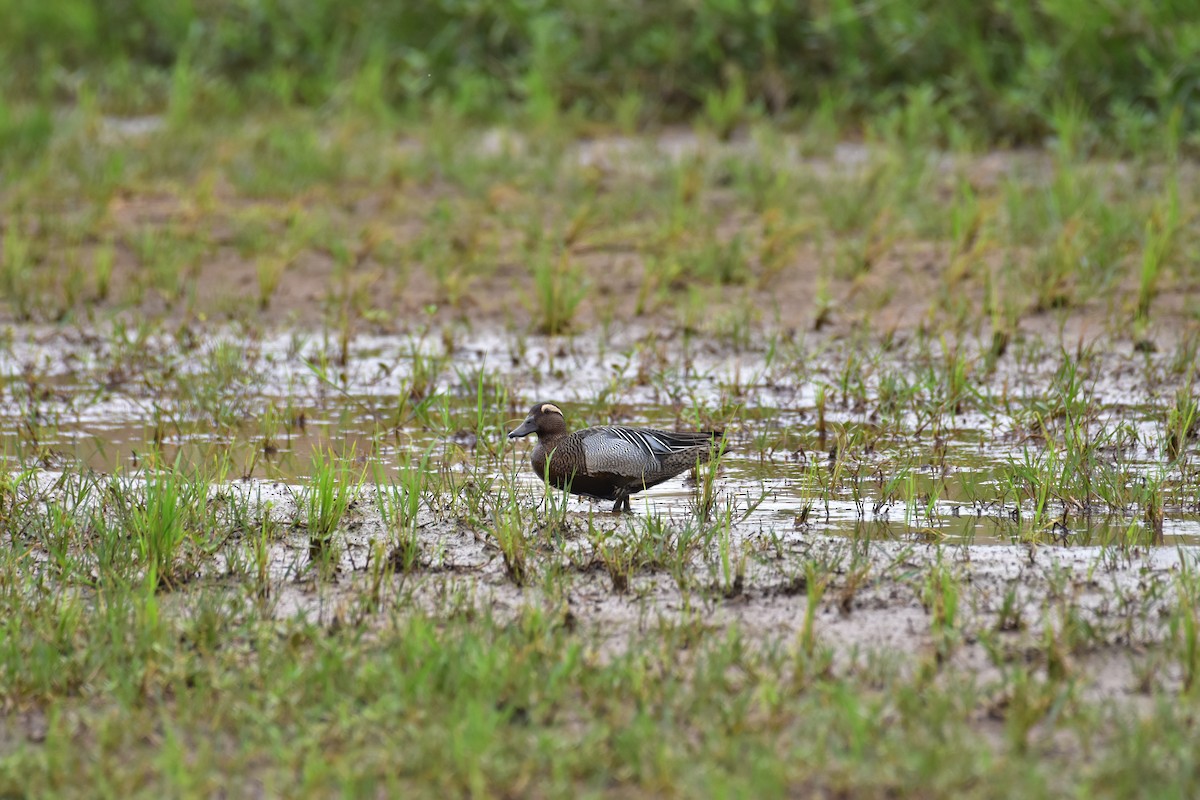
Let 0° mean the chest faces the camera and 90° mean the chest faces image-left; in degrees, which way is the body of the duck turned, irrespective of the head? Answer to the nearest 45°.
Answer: approximately 90°
